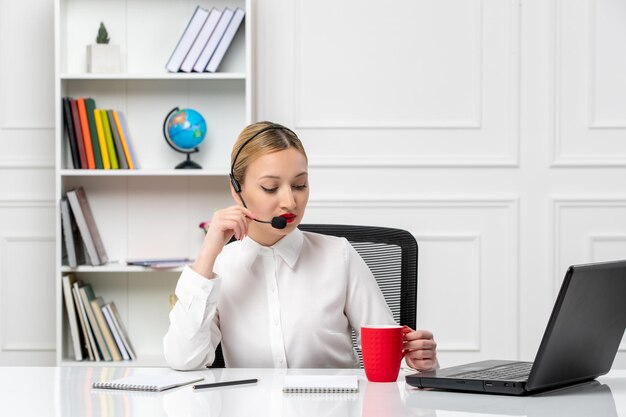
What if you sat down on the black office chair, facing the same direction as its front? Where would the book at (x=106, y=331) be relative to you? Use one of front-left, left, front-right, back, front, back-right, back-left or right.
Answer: back-right

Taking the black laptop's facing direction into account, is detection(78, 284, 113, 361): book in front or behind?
in front

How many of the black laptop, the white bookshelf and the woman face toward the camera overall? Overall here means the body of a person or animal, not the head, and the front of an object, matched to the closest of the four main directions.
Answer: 2

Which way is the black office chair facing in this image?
toward the camera

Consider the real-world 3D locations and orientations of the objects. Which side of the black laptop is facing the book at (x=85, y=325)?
front

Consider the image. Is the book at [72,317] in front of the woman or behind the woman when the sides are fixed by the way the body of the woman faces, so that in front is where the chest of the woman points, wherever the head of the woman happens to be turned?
behind

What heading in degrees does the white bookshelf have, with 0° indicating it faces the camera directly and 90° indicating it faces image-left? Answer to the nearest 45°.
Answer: approximately 0°

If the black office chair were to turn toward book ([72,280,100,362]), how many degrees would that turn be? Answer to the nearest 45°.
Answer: approximately 135° to its right

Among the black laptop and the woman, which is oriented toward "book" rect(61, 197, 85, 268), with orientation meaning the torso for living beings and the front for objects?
the black laptop

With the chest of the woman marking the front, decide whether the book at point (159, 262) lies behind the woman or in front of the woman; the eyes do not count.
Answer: behind

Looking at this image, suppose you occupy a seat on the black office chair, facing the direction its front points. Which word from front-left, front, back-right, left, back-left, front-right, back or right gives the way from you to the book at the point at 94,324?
back-right
